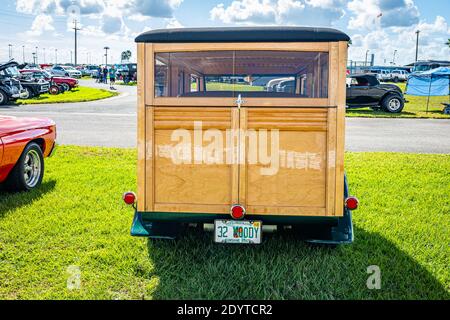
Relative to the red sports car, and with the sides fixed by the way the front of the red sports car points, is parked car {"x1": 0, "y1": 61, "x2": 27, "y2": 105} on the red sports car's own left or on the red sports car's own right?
on the red sports car's own left

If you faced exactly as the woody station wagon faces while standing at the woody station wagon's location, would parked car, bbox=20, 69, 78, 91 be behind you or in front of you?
in front

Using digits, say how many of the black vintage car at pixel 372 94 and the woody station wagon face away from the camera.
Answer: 1

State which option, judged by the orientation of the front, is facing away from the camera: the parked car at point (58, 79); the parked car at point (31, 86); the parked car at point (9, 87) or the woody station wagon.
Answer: the woody station wagon

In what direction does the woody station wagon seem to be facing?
away from the camera
